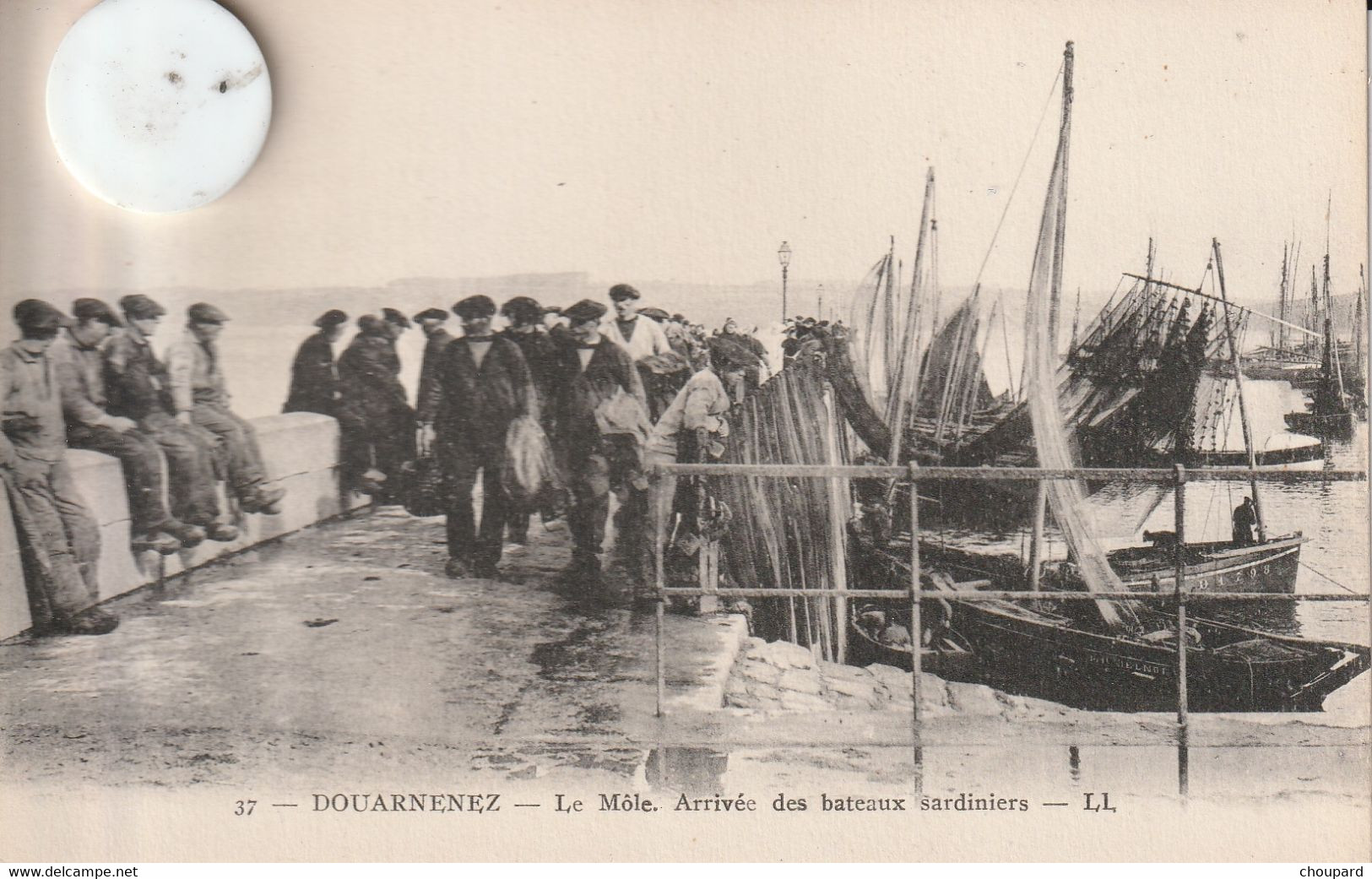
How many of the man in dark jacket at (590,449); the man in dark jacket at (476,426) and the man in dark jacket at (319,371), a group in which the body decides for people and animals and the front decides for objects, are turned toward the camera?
2

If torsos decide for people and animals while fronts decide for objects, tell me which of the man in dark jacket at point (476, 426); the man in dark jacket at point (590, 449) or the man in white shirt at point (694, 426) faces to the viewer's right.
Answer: the man in white shirt

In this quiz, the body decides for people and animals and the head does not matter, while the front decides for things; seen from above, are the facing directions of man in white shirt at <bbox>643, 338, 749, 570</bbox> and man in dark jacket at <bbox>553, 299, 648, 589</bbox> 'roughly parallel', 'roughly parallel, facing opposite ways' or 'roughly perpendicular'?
roughly perpendicular

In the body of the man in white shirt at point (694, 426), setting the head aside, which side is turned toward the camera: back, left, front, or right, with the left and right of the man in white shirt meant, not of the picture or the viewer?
right
